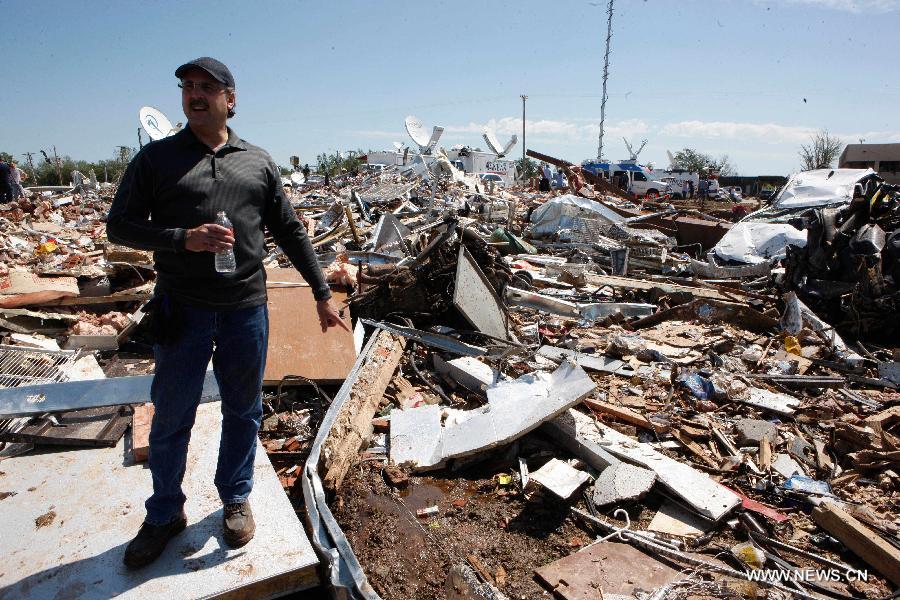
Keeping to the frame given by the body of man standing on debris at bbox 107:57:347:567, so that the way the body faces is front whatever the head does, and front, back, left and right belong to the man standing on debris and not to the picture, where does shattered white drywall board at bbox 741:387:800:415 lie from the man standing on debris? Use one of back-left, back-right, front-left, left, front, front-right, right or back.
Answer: left

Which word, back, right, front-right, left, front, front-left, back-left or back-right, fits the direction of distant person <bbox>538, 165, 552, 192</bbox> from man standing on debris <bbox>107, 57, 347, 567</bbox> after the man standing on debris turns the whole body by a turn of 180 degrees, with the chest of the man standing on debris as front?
front-right

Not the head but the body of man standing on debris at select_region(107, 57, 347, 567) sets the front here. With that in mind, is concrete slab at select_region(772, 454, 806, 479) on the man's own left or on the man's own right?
on the man's own left

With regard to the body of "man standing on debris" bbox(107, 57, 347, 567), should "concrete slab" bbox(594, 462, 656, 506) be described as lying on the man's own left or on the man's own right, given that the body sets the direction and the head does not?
on the man's own left

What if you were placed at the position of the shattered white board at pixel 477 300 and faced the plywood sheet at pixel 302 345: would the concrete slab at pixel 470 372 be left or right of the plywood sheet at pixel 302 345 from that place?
left

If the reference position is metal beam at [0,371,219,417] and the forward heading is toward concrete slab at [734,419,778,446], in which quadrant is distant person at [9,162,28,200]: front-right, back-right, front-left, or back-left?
back-left

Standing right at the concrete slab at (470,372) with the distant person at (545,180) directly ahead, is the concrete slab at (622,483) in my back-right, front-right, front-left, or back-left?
back-right

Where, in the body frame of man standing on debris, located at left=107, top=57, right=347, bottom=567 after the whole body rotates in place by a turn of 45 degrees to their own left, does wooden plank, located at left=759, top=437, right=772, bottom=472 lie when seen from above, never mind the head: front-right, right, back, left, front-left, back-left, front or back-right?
front-left

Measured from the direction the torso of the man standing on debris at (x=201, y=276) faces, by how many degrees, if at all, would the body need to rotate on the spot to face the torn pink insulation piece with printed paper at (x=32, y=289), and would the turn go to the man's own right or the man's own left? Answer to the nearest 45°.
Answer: approximately 180°

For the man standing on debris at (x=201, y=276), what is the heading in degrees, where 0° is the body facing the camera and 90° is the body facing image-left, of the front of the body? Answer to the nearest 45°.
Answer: approximately 0°

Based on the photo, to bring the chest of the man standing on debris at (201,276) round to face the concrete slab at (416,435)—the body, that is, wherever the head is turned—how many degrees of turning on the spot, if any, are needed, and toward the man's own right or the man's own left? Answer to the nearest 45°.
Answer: approximately 135° to the man's own left

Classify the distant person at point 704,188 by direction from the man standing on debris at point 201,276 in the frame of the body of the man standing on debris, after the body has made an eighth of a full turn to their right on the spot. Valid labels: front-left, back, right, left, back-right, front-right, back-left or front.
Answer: back

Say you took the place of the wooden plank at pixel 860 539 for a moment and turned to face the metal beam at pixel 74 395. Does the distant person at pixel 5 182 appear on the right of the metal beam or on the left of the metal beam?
right

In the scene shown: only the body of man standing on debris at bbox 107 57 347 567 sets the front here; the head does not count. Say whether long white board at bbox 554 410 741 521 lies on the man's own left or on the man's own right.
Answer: on the man's own left
